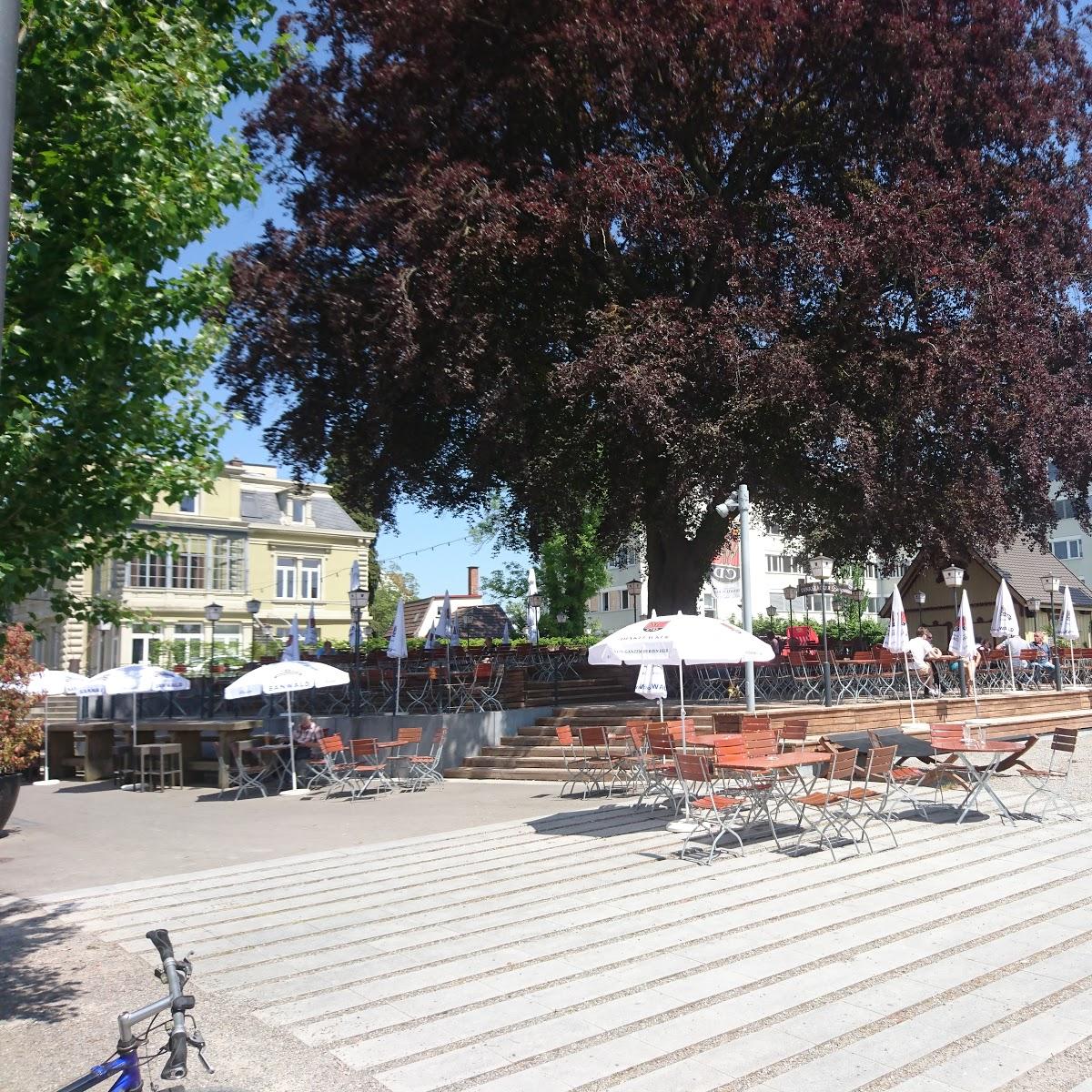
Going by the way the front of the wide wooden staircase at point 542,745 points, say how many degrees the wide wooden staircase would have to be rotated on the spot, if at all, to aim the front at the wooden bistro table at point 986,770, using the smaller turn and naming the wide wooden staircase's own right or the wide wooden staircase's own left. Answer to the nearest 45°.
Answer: approximately 45° to the wide wooden staircase's own left

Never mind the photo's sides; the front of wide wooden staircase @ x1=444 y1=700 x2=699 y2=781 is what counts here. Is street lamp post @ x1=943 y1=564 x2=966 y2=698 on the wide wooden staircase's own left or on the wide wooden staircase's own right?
on the wide wooden staircase's own left

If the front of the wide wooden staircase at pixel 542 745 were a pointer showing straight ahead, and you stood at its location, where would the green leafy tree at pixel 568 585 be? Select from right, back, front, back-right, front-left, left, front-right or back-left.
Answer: back

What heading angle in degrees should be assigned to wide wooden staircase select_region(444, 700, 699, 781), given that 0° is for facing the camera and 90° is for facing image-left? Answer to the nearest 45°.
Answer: approximately 0°

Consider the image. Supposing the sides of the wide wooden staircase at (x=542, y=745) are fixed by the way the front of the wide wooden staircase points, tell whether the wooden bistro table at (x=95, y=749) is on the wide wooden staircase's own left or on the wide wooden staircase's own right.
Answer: on the wide wooden staircase's own right

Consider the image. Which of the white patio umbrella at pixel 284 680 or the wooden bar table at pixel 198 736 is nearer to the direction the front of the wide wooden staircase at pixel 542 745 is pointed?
the white patio umbrella

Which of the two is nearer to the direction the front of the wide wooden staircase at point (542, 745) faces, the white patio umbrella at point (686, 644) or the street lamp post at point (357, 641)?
the white patio umbrella

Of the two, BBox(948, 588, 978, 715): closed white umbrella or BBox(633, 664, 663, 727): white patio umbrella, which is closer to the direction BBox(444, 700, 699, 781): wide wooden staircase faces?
the white patio umbrella

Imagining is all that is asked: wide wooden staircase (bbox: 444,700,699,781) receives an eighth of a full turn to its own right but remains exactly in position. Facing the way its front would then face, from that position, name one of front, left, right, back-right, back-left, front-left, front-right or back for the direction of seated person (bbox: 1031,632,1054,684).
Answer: back

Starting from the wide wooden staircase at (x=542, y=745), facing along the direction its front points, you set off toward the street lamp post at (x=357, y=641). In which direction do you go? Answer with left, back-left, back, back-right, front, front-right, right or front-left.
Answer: back-right
